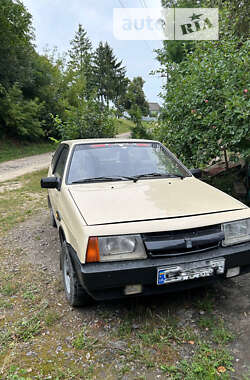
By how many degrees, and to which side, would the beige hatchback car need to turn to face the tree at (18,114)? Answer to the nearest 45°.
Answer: approximately 180°

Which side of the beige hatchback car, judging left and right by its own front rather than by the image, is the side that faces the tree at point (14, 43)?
back

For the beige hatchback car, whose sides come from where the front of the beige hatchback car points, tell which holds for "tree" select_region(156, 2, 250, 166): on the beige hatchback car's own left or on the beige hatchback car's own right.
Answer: on the beige hatchback car's own left

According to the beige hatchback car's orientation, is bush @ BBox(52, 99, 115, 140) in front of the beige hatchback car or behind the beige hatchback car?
behind

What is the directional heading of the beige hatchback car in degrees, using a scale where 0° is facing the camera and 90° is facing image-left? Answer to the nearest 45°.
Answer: approximately 315°
